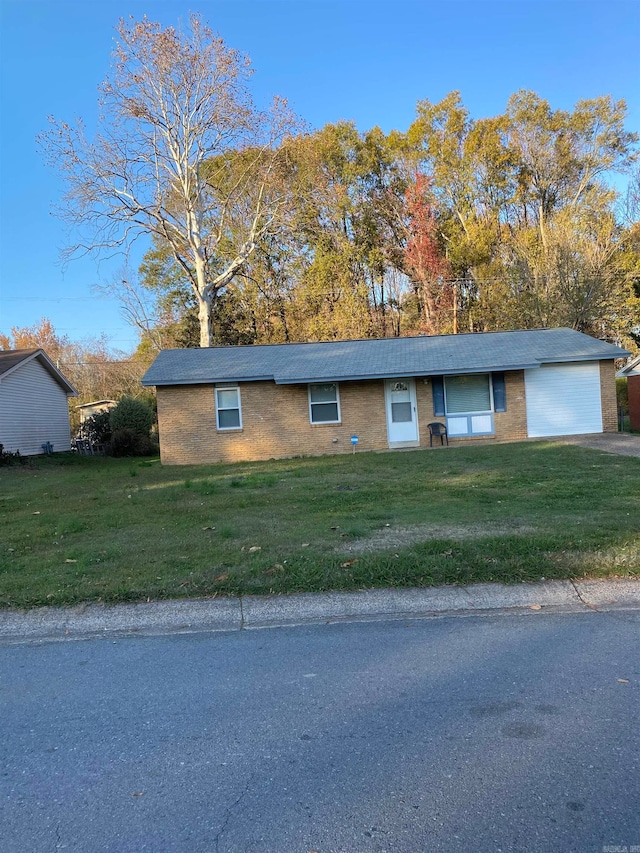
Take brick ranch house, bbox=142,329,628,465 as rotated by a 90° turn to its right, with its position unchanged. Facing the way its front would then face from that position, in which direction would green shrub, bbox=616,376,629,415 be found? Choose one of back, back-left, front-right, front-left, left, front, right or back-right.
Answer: back-right

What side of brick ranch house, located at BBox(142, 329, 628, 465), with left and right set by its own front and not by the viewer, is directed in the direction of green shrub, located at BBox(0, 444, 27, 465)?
right

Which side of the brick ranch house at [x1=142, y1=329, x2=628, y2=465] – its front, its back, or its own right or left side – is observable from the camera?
front

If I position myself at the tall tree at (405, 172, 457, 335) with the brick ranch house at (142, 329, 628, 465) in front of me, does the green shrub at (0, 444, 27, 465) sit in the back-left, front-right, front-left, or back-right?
front-right

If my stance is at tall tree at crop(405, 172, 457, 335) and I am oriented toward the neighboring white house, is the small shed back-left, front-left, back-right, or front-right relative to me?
front-right

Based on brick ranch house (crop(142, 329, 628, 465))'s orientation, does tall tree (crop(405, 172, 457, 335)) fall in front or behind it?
behind

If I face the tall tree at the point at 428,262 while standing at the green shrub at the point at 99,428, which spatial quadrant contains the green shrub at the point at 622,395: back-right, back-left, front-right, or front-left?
front-right

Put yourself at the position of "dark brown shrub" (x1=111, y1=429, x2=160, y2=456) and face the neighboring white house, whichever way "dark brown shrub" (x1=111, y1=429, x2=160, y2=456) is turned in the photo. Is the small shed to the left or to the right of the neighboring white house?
right

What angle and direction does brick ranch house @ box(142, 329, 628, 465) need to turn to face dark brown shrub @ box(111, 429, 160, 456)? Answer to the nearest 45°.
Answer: approximately 90° to its right

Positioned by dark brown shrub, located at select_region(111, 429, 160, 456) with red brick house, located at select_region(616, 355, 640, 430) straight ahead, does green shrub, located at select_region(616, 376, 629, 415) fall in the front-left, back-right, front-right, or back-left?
front-left

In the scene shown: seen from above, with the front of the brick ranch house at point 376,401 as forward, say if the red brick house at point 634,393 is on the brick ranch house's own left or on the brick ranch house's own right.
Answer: on the brick ranch house's own left

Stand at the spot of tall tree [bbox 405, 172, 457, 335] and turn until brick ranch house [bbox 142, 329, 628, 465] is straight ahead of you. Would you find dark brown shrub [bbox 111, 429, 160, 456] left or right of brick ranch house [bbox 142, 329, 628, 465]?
right

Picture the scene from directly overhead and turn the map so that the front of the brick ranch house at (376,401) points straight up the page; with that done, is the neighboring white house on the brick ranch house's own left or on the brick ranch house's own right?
on the brick ranch house's own right
